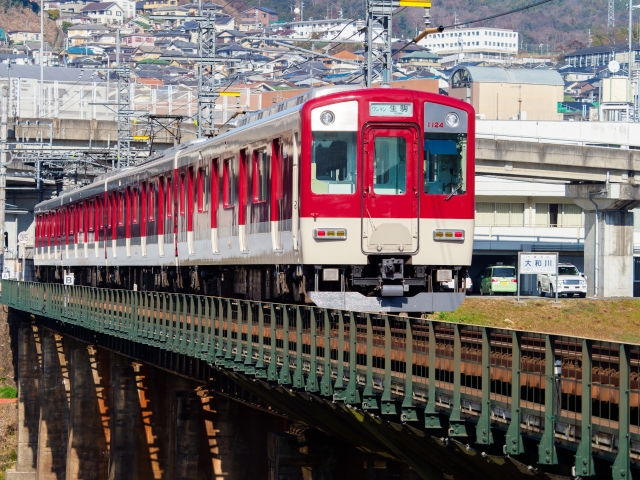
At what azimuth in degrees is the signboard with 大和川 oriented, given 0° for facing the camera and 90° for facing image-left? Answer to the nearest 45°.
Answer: approximately 0°

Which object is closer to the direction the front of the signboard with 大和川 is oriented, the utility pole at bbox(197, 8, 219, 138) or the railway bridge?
the railway bridge

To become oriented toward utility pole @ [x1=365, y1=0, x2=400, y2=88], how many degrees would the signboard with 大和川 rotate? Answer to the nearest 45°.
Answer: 0° — it already faces it

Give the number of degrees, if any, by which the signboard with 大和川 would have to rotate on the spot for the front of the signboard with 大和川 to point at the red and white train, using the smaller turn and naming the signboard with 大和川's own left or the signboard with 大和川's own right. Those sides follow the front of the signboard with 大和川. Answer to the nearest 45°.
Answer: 0° — it already faces it

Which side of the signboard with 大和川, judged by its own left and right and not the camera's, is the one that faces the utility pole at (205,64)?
right

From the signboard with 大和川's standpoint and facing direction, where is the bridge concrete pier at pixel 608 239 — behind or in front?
behind

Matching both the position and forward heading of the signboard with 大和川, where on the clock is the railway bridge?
The railway bridge is roughly at 12 o'clock from the signboard with 大和川.

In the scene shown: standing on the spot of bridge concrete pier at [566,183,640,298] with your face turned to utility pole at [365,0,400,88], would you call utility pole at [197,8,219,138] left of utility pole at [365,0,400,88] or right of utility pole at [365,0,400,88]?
right
